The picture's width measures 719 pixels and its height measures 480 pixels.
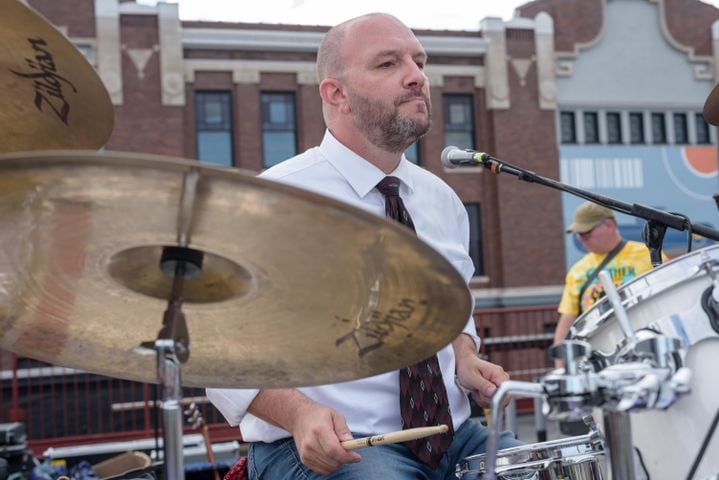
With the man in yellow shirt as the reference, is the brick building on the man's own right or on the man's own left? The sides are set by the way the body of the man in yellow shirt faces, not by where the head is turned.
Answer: on the man's own right

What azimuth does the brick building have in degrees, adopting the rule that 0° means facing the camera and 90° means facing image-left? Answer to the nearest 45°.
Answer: approximately 0°

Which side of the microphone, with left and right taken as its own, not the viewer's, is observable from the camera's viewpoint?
left

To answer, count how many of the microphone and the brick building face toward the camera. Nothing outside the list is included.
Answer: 1

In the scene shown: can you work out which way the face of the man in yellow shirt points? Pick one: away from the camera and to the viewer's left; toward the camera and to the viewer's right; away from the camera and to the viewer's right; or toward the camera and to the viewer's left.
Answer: toward the camera and to the viewer's left

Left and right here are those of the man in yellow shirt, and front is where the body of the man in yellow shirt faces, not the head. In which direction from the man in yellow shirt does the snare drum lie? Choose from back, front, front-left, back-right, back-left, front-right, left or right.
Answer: front-left

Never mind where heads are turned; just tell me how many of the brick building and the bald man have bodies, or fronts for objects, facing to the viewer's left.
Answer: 0

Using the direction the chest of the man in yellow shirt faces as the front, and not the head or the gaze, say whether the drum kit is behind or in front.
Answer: in front

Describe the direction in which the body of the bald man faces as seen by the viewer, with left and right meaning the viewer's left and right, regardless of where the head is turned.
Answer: facing the viewer and to the right of the viewer
